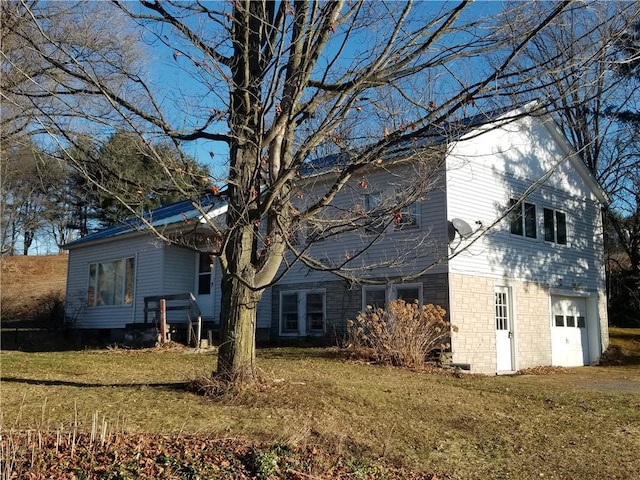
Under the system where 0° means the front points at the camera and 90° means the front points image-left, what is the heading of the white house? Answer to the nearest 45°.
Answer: approximately 45°

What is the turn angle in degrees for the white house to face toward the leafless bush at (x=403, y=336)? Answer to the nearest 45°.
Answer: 0° — it already faces it
